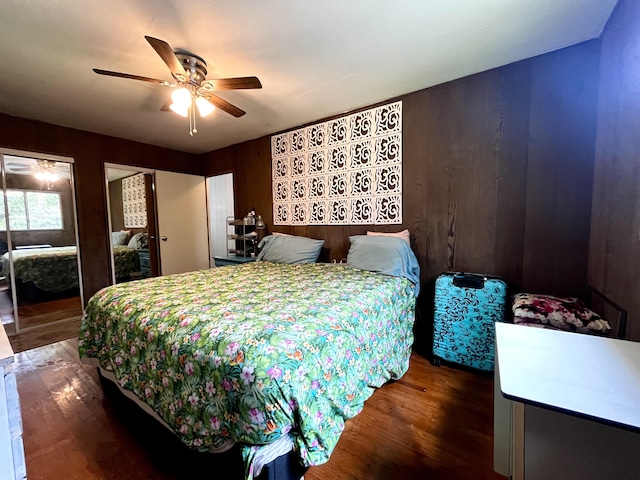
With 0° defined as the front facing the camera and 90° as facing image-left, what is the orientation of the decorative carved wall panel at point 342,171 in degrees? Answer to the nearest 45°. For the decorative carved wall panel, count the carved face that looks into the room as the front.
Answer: approximately 45°

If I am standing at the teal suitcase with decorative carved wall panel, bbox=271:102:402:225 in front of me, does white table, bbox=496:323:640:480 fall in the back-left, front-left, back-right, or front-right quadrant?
back-left

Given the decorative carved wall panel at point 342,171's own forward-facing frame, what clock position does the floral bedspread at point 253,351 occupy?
The floral bedspread is roughly at 11 o'clock from the decorative carved wall panel.

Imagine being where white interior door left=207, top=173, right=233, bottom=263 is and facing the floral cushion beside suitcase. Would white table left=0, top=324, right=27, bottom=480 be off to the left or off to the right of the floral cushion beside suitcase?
right

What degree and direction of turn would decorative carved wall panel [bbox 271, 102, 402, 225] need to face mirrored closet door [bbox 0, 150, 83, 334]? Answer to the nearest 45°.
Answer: approximately 45° to its right

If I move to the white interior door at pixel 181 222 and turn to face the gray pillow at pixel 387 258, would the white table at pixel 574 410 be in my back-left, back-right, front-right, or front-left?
front-right

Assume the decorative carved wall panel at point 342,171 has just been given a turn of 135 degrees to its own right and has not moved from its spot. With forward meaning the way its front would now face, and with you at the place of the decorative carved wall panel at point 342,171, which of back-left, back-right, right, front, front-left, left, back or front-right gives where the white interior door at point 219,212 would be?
front-left

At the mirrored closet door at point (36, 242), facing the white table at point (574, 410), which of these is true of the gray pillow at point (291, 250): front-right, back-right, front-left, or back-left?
front-left

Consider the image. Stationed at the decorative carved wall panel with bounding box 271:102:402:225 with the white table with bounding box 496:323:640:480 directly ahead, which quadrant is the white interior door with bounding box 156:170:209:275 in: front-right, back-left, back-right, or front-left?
back-right

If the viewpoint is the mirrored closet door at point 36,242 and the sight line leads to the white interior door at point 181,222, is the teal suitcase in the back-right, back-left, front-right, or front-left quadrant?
front-right

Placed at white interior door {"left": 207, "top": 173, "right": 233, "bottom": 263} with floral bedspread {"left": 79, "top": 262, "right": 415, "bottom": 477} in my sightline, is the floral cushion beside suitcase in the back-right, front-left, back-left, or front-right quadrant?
front-left

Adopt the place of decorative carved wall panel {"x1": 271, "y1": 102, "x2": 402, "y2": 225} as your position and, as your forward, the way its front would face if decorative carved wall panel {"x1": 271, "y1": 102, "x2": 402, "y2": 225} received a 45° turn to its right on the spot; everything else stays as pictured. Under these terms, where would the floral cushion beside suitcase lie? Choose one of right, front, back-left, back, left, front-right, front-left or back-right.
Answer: back-left

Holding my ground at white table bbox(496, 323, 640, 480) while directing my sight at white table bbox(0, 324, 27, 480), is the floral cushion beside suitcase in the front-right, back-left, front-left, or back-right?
back-right

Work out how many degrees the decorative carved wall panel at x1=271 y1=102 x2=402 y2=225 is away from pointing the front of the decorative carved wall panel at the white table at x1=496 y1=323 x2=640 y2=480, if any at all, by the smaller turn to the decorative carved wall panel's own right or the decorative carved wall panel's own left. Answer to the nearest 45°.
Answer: approximately 45° to the decorative carved wall panel's own left

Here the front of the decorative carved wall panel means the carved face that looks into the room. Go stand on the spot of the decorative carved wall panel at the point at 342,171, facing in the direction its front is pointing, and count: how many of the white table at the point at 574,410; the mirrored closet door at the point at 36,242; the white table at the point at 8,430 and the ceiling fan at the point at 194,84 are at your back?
0

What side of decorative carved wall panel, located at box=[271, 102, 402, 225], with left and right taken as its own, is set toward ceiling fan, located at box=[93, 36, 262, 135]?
front

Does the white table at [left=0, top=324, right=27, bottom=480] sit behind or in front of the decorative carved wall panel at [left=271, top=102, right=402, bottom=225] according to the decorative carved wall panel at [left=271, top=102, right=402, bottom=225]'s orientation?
in front
